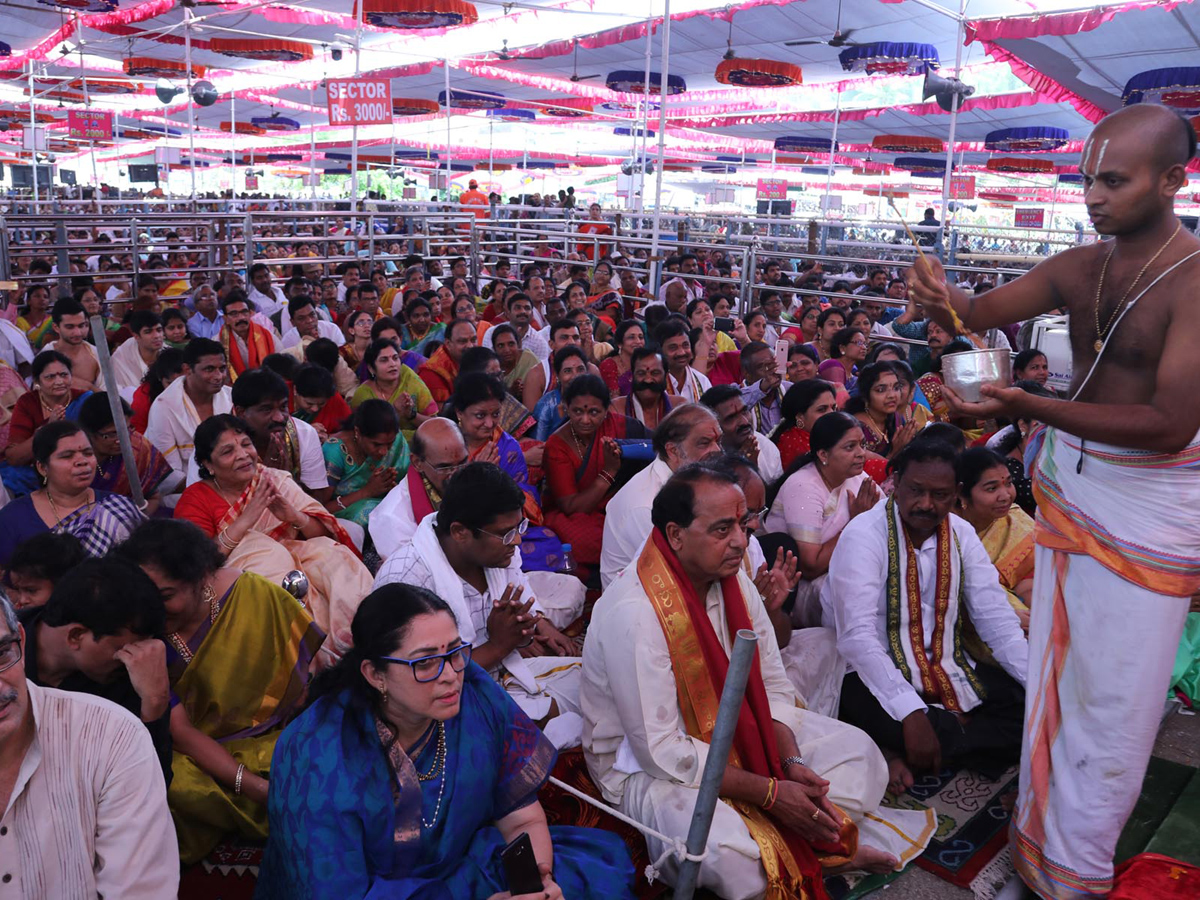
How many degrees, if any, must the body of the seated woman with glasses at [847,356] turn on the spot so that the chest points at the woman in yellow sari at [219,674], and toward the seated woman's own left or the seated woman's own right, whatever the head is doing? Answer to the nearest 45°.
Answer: approximately 45° to the seated woman's own right

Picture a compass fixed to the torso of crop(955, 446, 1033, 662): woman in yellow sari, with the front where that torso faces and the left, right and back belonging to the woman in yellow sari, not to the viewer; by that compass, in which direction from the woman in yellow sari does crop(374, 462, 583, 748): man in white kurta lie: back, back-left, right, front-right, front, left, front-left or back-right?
right

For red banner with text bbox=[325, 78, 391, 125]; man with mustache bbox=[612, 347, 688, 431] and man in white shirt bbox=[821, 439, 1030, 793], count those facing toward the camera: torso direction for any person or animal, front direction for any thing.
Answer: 3

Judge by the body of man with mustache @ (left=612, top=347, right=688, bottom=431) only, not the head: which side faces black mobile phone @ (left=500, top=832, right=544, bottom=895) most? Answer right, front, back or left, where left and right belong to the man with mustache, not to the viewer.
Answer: front

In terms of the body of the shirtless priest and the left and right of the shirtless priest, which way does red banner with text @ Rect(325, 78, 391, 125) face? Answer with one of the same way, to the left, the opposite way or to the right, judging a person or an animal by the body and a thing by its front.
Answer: to the left

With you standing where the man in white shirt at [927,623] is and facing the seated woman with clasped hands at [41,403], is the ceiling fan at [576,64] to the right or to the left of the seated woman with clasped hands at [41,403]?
right

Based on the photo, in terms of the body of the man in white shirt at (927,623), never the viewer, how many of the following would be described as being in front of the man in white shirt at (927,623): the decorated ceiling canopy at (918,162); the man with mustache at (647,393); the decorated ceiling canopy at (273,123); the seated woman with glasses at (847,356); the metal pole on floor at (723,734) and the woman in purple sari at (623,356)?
1

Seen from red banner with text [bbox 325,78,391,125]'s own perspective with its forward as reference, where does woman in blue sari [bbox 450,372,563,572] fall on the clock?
The woman in blue sari is roughly at 12 o'clock from the red banner with text.

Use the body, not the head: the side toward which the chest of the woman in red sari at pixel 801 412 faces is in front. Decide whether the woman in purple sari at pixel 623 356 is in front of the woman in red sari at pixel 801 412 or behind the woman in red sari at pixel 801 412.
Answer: behind

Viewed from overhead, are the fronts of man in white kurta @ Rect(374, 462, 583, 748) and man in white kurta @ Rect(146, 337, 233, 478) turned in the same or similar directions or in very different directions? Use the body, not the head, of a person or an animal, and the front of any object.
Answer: same or similar directions

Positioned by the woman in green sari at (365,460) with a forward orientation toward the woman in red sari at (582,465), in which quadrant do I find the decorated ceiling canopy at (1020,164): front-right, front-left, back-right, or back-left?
front-left

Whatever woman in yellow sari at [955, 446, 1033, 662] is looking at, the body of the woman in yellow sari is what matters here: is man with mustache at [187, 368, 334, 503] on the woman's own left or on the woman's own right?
on the woman's own right

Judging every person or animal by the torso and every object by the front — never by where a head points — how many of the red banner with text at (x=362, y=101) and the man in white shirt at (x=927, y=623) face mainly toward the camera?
2

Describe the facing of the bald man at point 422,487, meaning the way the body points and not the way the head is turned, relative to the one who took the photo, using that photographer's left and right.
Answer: facing the viewer and to the right of the viewer
